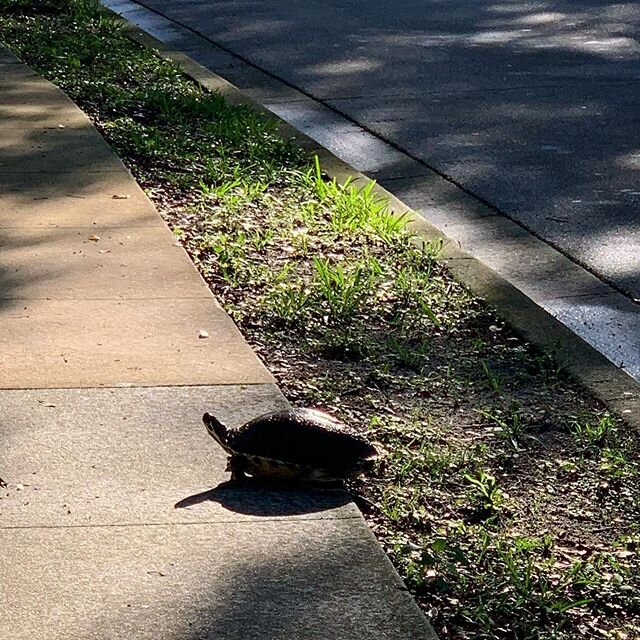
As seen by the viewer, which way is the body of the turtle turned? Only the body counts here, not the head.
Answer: to the viewer's left
